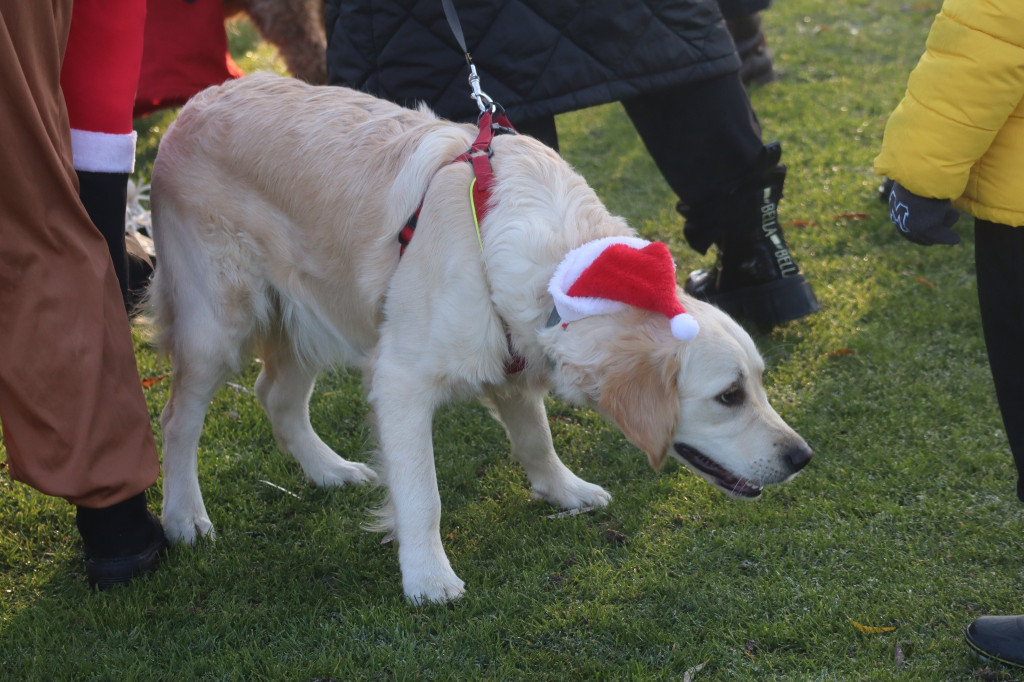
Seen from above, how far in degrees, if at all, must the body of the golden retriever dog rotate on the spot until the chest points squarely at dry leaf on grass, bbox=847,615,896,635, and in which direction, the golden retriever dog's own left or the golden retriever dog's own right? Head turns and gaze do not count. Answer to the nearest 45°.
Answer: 0° — it already faces it

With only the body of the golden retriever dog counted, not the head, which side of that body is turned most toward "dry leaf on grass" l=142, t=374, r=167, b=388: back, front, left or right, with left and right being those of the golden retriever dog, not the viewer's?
back
